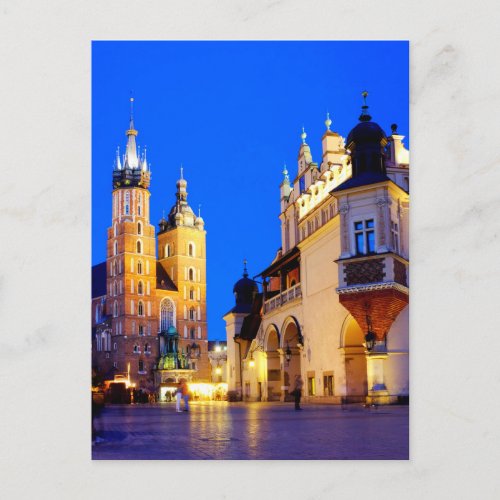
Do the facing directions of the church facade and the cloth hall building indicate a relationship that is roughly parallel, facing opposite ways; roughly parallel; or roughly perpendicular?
roughly perpendicular

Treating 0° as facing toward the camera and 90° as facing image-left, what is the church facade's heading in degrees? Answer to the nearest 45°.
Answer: approximately 315°
